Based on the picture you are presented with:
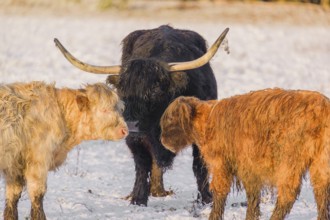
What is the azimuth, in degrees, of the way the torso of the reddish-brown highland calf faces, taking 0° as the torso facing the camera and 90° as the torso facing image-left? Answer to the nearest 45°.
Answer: approximately 90°

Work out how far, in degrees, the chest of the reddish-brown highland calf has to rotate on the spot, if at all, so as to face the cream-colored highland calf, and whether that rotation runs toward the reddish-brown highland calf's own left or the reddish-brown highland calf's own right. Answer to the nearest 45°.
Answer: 0° — it already faces it

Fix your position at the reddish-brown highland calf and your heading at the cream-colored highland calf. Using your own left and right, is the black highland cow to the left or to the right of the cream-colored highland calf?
right

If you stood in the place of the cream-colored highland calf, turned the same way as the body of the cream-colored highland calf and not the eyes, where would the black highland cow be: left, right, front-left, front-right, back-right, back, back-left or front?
front-left

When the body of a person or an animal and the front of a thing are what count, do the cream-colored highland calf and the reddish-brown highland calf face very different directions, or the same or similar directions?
very different directions

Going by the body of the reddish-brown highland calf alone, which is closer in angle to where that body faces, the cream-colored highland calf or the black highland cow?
the cream-colored highland calf

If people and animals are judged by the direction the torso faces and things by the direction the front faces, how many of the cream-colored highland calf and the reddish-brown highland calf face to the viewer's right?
1

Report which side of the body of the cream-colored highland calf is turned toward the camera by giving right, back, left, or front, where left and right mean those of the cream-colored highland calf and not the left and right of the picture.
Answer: right

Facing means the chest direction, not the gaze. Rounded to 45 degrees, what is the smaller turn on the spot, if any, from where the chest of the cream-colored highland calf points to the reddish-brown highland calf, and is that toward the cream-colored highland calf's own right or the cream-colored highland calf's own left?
0° — it already faces it
